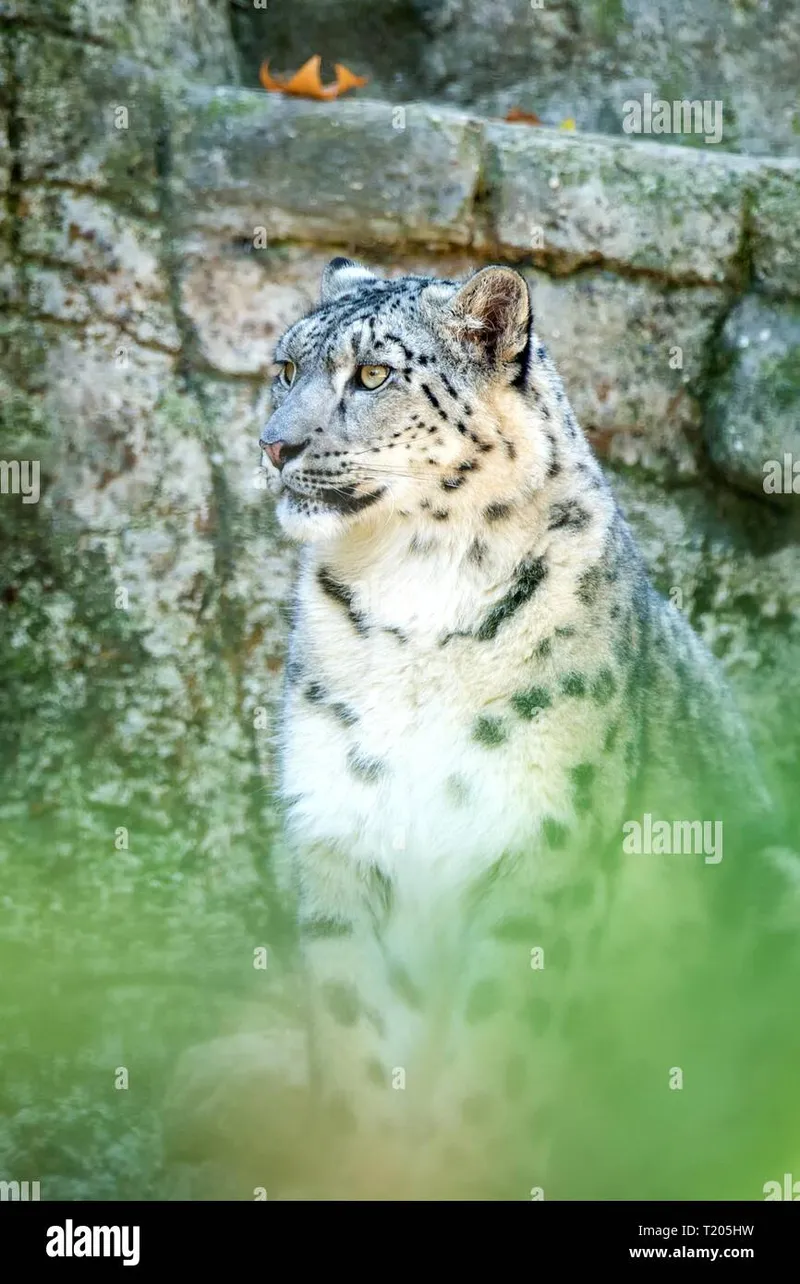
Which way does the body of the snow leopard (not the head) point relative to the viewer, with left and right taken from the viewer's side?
facing the viewer and to the left of the viewer

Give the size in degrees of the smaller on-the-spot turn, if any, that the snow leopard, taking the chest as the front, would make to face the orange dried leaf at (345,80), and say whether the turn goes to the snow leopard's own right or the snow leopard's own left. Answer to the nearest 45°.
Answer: approximately 135° to the snow leopard's own right

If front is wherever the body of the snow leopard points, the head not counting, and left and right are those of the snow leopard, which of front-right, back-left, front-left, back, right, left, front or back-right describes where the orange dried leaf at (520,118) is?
back-right
